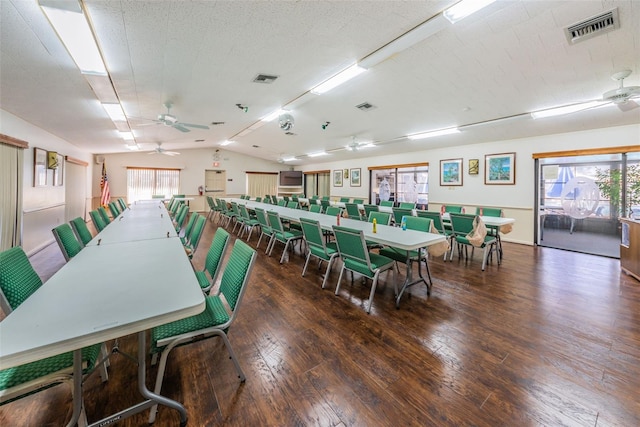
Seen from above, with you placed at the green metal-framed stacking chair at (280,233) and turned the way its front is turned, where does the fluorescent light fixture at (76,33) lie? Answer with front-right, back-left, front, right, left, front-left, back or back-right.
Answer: back

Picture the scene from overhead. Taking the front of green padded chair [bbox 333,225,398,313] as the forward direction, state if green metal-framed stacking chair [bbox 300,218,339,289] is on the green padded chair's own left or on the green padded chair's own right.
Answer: on the green padded chair's own left

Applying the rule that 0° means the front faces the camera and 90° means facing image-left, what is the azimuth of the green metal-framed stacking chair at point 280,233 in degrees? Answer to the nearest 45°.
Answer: approximately 225°

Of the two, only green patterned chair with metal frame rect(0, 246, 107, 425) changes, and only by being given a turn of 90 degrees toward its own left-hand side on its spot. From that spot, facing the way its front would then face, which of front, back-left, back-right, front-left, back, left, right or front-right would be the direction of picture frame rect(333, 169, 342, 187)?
front-right

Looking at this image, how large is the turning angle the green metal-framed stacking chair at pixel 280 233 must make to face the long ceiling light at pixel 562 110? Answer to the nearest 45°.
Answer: approximately 45° to its right

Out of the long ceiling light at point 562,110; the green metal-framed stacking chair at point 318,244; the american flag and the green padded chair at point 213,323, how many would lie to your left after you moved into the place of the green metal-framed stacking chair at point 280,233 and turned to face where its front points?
1

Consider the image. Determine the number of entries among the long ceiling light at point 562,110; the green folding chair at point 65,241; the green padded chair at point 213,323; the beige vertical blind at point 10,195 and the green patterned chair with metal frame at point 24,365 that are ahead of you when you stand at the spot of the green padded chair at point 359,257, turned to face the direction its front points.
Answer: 1

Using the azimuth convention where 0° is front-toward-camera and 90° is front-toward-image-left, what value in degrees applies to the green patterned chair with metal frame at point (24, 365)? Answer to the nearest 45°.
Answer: approximately 270°

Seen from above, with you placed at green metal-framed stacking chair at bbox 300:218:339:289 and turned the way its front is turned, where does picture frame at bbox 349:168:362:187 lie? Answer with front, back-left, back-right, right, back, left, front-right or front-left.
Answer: front-left

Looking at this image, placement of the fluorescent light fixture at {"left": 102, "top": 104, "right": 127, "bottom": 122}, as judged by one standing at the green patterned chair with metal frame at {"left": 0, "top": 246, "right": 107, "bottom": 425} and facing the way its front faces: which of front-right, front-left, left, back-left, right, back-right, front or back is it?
left

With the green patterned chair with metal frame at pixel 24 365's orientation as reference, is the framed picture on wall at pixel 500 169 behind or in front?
in front
